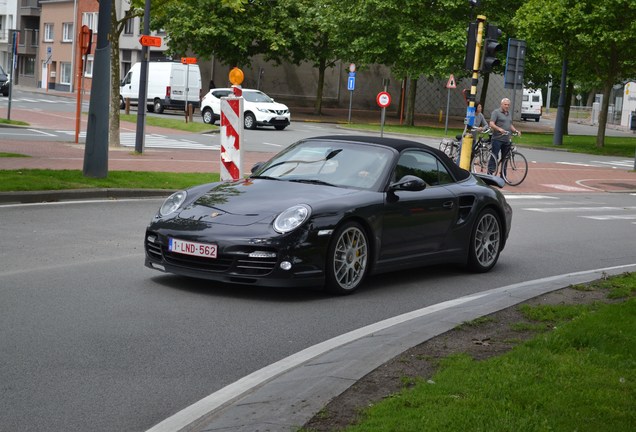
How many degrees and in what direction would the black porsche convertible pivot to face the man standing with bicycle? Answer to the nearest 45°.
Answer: approximately 135° to its right

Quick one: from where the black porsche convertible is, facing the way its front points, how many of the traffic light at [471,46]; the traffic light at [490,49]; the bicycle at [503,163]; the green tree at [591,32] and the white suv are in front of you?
0

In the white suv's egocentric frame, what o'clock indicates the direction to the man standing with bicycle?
The man standing with bicycle is roughly at 1 o'clock from the white suv.

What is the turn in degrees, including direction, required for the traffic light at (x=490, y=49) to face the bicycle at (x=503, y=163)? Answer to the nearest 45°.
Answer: approximately 90° to its left

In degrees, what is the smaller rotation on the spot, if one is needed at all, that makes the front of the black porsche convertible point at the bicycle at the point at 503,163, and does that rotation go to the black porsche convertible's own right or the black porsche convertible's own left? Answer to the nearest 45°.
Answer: approximately 135° to the black porsche convertible's own right

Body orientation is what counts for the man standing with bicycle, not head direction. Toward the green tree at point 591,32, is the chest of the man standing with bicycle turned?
no

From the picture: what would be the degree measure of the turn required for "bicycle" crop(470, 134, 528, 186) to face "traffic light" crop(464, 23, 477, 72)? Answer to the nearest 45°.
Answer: approximately 45° to its right

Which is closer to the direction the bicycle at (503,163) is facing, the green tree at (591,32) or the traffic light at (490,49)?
the traffic light

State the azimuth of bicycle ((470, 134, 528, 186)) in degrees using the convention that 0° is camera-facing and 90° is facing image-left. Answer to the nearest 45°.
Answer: approximately 315°

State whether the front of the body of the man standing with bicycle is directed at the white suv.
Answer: no

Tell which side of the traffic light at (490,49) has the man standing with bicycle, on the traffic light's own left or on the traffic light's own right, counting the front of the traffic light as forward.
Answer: on the traffic light's own left
